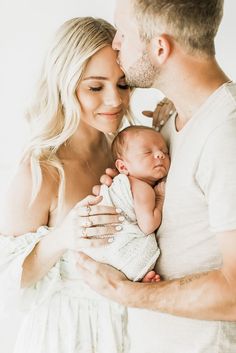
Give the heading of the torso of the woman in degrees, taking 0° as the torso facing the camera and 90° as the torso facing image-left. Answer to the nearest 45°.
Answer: approximately 315°

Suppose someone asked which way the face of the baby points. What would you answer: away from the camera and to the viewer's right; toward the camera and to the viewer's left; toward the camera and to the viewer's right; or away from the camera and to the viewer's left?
toward the camera and to the viewer's right
